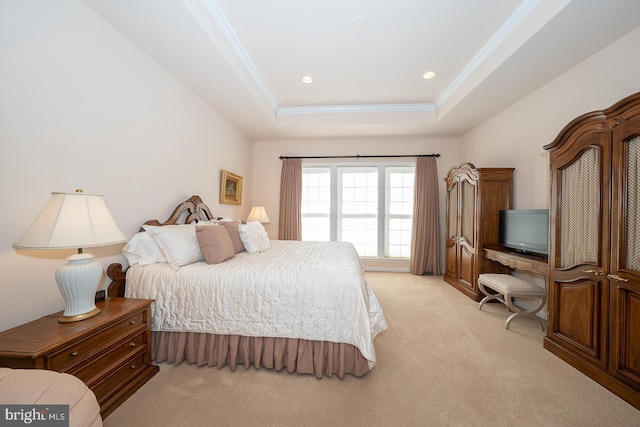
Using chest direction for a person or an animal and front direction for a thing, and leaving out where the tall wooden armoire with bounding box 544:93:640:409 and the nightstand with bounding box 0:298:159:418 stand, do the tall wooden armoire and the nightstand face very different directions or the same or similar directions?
very different directions

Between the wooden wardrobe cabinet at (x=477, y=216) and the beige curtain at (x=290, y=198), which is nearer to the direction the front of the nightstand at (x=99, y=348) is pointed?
the wooden wardrobe cabinet

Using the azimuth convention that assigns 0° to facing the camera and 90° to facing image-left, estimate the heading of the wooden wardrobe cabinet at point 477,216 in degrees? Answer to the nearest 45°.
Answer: approximately 45°

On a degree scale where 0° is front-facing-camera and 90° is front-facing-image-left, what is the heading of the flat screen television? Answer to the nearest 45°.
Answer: approximately 45°

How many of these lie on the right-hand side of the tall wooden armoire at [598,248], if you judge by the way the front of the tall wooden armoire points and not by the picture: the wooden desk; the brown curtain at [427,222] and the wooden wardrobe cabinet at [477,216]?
3

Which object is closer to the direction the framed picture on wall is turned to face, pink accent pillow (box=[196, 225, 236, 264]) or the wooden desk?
the wooden desk

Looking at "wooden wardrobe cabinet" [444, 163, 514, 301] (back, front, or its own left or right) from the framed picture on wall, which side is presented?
front

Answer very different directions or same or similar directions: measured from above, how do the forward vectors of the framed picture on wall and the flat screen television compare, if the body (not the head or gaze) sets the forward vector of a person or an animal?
very different directions

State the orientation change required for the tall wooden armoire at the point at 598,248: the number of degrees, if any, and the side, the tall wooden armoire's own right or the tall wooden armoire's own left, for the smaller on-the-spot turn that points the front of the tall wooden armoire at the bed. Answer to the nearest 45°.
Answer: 0° — it already faces it

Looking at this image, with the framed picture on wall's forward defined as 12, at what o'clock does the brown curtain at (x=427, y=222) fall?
The brown curtain is roughly at 11 o'clock from the framed picture on wall.

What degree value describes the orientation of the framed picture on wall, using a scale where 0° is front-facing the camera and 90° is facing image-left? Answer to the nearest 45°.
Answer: approximately 315°

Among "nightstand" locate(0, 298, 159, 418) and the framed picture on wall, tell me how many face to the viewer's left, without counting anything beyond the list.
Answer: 0

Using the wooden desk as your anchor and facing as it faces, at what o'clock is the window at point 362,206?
The window is roughly at 2 o'clock from the wooden desk.
